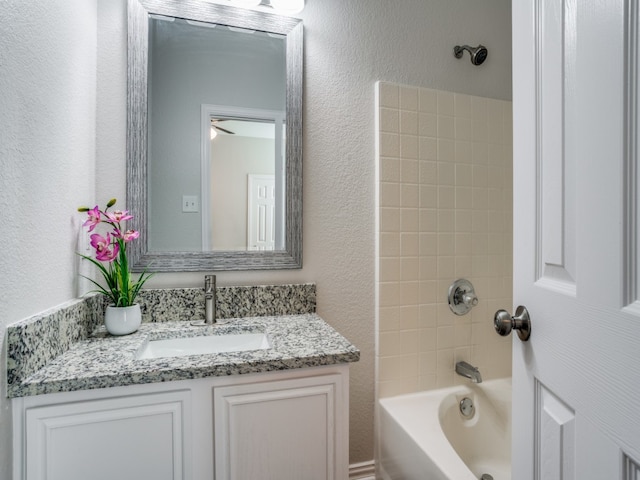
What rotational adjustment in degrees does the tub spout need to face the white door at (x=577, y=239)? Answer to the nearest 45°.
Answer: approximately 45° to its right

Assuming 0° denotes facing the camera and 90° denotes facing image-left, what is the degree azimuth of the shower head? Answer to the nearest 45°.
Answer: approximately 315°

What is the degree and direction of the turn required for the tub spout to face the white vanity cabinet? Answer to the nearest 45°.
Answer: approximately 90° to its right

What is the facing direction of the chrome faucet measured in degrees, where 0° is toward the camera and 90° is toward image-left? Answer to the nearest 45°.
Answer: approximately 0°

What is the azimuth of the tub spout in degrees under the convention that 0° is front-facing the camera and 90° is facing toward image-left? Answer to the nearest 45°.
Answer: approximately 315°

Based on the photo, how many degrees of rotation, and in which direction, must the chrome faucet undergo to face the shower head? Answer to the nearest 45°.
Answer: approximately 90° to its left

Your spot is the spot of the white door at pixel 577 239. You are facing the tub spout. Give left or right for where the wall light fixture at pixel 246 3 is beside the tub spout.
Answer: left
